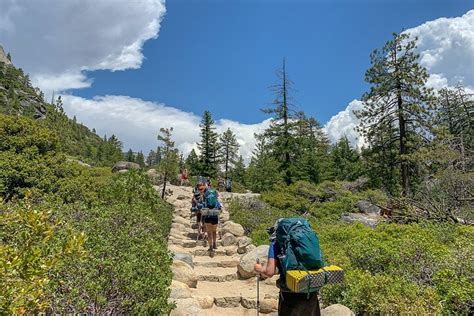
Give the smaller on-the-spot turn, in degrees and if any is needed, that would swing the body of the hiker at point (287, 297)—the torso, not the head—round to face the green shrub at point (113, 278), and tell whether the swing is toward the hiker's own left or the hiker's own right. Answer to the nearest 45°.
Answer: approximately 45° to the hiker's own left

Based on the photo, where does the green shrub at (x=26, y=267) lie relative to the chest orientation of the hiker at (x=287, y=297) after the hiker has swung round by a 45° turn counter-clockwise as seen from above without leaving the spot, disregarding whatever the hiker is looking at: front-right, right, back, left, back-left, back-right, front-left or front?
front-left

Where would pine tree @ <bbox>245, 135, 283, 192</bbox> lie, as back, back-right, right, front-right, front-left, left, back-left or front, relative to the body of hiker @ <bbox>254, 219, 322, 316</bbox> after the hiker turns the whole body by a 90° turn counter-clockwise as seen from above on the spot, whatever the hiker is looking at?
back-right

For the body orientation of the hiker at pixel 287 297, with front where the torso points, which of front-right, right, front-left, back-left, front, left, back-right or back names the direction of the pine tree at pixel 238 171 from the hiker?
front-right

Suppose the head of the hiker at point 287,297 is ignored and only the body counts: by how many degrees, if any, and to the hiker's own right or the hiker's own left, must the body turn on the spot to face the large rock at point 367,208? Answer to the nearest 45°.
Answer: approximately 45° to the hiker's own right

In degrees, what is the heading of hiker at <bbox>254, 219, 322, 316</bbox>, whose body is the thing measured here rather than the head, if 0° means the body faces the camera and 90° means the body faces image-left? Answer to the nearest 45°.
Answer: approximately 135°

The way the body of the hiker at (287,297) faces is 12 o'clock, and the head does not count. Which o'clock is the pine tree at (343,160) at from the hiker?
The pine tree is roughly at 2 o'clock from the hiker.

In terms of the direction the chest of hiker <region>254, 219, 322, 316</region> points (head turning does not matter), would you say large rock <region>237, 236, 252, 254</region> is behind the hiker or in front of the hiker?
in front

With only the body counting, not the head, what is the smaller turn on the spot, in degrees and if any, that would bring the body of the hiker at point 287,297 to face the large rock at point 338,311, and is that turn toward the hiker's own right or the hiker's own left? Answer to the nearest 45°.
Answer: approximately 90° to the hiker's own right
